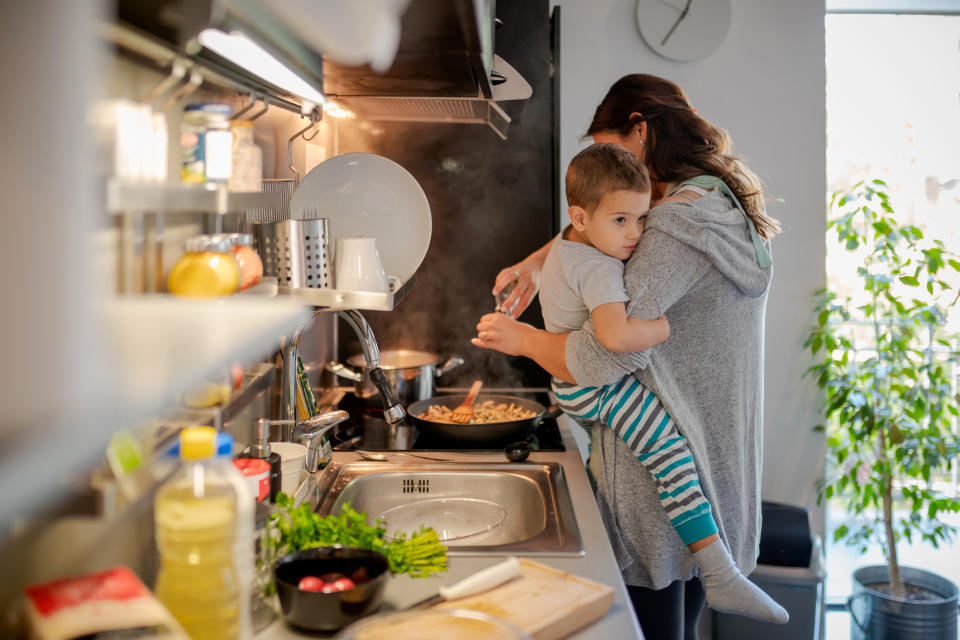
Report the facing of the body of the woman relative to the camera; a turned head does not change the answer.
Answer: to the viewer's left

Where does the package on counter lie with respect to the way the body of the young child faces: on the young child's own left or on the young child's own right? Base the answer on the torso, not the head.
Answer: on the young child's own right

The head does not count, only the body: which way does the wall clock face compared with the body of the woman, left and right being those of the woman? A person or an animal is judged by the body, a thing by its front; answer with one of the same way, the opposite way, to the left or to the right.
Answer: to the left

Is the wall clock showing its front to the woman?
yes

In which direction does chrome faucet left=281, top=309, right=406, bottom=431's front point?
to the viewer's right

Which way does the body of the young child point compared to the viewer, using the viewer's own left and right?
facing to the right of the viewer

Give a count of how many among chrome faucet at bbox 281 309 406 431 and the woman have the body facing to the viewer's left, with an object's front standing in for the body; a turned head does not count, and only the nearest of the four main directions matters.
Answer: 1

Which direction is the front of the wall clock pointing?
toward the camera

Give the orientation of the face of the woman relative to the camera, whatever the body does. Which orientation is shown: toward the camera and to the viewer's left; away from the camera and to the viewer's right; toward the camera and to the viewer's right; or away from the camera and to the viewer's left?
away from the camera and to the viewer's left

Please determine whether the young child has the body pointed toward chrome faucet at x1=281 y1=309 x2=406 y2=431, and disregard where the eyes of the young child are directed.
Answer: no

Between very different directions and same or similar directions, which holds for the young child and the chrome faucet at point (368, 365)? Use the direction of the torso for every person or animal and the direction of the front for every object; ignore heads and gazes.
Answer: same or similar directions

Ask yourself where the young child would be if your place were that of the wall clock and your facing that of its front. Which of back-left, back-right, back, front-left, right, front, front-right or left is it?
front

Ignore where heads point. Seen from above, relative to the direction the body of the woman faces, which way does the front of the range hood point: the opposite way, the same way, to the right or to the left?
the opposite way

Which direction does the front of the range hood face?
to the viewer's right

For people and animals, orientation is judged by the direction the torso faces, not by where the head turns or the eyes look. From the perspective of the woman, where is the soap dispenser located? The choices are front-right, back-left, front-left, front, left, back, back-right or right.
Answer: front-left

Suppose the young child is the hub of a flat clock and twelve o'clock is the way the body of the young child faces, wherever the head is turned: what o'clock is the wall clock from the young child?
The wall clock is roughly at 9 o'clock from the young child.
